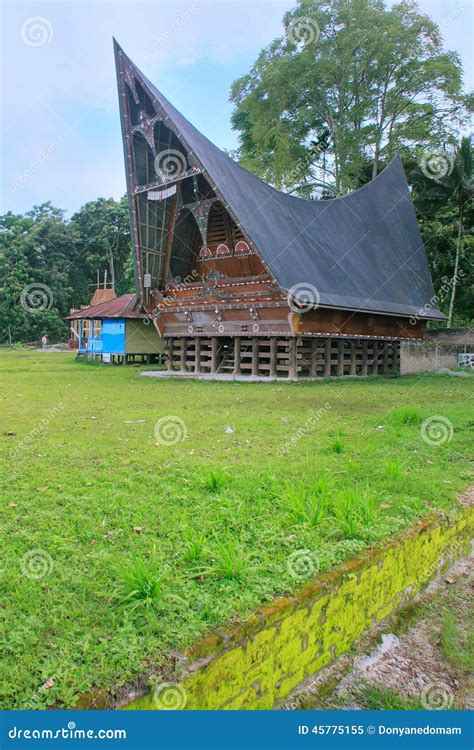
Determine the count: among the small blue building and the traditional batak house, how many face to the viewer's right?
0

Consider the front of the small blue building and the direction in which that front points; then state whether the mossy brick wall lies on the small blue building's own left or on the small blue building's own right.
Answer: on the small blue building's own left

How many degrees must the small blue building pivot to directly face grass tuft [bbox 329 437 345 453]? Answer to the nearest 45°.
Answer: approximately 45° to its left

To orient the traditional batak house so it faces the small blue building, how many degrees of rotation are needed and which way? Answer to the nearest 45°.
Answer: approximately 90° to its right

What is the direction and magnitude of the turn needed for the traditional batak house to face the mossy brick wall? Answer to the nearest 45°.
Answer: approximately 45° to its left

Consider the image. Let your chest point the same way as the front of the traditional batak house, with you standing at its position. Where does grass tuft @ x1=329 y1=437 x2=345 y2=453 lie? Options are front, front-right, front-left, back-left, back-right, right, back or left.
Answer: front-left

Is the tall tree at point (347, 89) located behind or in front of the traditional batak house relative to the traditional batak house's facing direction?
behind

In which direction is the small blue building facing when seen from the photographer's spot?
facing the viewer and to the left of the viewer

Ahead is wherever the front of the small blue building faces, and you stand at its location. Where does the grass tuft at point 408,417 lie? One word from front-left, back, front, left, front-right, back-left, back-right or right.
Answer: front-left

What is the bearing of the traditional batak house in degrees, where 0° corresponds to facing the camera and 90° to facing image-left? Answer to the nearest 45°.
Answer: approximately 45°

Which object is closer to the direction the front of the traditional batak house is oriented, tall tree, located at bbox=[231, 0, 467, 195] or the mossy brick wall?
the mossy brick wall
